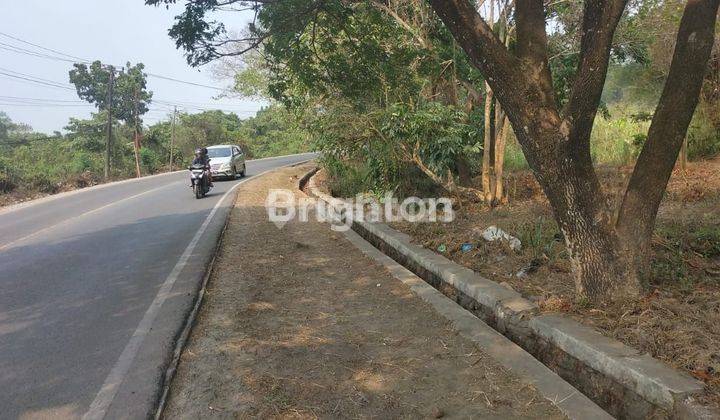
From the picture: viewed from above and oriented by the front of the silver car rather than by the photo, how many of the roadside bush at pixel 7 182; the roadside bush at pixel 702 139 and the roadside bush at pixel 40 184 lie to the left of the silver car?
1

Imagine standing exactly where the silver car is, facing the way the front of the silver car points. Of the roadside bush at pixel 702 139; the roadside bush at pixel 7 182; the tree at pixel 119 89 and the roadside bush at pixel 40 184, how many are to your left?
1

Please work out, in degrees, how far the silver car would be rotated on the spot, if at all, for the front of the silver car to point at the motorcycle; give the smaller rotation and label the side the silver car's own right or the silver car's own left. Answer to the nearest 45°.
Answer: approximately 45° to the silver car's own left

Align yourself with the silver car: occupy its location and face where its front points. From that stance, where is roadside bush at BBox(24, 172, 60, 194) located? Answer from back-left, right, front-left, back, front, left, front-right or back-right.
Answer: front-right

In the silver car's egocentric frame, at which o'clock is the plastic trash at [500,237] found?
The plastic trash is roughly at 10 o'clock from the silver car.

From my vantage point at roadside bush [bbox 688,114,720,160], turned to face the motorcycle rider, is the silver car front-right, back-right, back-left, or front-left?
front-right

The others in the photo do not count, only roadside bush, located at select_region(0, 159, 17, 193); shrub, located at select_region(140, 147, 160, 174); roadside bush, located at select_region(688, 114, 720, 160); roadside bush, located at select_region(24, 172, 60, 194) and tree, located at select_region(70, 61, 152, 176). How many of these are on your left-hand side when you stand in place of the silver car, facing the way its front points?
1

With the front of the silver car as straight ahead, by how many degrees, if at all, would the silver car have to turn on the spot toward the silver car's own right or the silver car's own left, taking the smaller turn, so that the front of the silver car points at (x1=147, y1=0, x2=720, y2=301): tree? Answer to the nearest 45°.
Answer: approximately 45° to the silver car's own left

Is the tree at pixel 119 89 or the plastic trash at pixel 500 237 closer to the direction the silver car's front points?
the plastic trash

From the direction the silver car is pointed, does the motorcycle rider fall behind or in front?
in front

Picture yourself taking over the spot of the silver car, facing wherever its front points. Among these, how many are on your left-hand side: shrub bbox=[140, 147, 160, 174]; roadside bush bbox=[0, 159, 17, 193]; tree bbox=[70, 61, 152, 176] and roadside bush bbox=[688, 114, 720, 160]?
1

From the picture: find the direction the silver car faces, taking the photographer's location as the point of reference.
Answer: facing the viewer and to the left of the viewer

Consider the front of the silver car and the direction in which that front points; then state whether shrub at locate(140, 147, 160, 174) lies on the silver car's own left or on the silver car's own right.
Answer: on the silver car's own right

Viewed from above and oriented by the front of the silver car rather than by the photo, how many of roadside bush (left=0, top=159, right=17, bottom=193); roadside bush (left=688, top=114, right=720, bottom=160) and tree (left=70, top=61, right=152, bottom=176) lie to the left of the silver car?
1

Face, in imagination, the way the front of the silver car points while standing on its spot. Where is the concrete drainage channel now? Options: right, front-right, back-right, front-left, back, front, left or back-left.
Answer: front-left

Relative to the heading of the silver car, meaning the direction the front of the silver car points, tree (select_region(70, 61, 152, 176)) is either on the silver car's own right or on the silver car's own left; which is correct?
on the silver car's own right

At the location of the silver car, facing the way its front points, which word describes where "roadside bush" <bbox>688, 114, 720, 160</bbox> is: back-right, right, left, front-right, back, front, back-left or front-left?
left
